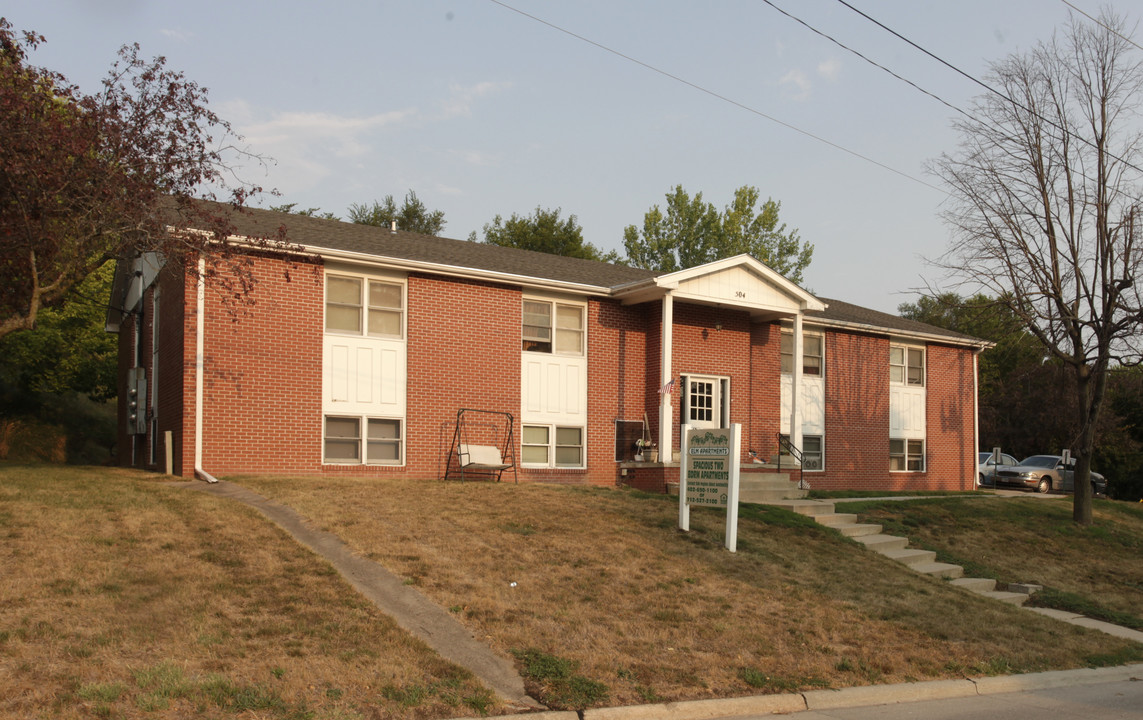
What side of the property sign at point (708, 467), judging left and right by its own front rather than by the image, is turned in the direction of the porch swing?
right

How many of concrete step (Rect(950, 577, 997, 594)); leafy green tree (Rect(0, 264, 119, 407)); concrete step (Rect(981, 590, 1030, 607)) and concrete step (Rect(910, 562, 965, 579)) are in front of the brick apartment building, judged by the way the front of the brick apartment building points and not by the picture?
3

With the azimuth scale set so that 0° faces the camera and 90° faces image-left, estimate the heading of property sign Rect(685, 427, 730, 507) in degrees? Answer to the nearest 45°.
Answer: approximately 45°

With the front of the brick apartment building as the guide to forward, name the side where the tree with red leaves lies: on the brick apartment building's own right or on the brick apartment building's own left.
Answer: on the brick apartment building's own right

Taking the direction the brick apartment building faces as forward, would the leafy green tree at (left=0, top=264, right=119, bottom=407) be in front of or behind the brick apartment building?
behind

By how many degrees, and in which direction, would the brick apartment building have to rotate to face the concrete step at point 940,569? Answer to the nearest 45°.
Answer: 0° — it already faces it

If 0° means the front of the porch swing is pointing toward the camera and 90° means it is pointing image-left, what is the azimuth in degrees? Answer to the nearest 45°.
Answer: approximately 315°
